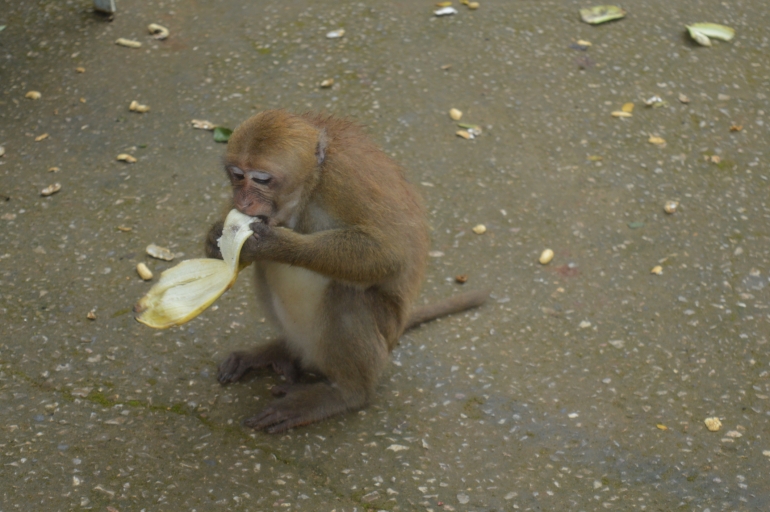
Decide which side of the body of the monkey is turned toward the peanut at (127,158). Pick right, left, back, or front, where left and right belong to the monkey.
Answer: right

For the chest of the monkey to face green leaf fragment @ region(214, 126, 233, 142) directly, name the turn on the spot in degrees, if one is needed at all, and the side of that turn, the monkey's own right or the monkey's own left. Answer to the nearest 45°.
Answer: approximately 135° to the monkey's own right

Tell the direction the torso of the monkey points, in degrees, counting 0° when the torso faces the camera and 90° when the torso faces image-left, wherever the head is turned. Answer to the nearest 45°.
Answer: approximately 45°

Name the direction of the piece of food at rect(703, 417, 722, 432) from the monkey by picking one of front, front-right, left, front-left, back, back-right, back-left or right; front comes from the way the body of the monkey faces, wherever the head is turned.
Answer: back-left

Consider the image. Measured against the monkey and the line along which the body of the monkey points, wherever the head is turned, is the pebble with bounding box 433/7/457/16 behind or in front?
behind

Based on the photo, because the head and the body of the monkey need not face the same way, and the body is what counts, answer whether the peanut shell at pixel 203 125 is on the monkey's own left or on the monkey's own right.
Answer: on the monkey's own right

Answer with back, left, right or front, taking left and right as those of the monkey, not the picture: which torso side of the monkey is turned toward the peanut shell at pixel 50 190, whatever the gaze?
right
